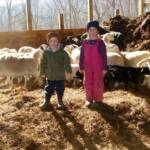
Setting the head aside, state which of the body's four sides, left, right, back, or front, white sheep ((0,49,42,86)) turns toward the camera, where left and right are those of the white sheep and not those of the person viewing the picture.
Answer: right

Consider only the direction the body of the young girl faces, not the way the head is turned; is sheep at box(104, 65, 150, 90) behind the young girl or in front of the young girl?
behind

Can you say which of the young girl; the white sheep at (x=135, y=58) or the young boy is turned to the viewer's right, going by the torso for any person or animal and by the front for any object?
the white sheep

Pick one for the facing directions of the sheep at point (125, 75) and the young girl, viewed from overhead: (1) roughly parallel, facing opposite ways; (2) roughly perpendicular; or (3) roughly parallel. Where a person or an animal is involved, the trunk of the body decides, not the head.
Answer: roughly perpendicular

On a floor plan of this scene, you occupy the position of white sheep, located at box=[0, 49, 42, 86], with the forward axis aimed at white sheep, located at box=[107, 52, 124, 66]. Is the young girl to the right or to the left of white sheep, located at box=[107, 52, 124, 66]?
right

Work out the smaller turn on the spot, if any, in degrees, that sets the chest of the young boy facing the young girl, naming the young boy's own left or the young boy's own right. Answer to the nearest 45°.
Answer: approximately 90° to the young boy's own left

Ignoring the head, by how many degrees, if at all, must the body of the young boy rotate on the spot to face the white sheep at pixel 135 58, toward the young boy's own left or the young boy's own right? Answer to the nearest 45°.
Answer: approximately 135° to the young boy's own left
